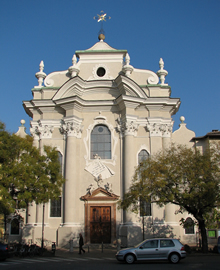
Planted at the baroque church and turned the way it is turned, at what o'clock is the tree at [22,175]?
The tree is roughly at 1 o'clock from the baroque church.

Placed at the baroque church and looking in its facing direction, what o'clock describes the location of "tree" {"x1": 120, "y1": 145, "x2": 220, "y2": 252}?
The tree is roughly at 11 o'clock from the baroque church.

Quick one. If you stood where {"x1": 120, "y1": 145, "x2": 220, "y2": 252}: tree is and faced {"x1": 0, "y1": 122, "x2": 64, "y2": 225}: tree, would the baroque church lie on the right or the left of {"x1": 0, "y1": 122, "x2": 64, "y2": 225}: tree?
right

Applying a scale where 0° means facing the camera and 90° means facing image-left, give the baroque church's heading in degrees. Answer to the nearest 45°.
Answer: approximately 0°
